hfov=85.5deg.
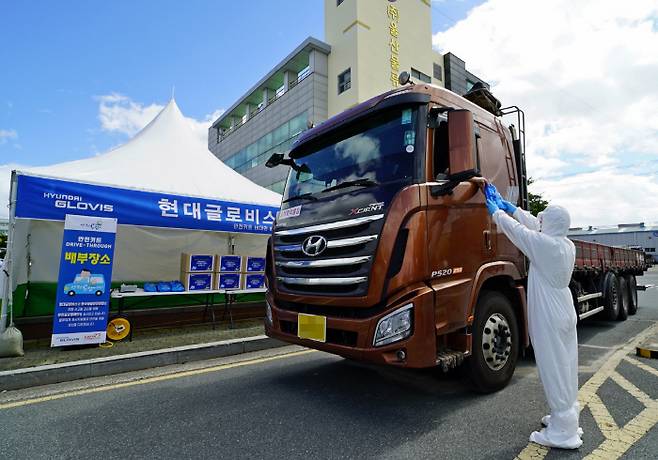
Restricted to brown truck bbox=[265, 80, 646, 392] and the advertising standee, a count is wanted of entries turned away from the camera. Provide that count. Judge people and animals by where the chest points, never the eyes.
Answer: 0

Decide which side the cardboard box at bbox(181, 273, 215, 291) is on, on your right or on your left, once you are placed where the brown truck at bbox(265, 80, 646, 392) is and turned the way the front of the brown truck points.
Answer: on your right

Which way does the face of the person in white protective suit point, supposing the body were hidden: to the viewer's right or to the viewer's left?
to the viewer's left

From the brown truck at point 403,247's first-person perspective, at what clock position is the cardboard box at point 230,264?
The cardboard box is roughly at 3 o'clock from the brown truck.

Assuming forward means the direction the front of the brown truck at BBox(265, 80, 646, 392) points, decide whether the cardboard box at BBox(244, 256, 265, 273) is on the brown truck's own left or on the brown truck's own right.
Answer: on the brown truck's own right

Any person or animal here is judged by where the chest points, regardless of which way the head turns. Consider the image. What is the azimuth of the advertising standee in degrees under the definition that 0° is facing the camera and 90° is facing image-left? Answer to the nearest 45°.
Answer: approximately 0°

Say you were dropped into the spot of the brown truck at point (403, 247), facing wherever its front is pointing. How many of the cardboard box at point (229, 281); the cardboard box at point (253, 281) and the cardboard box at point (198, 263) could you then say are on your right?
3

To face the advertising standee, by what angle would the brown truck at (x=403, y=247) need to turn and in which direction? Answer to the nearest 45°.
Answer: approximately 45° to its right

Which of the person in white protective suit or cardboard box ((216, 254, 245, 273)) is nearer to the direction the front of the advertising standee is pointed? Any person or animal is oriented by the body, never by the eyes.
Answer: the person in white protective suit

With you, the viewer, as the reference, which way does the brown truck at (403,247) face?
facing the viewer and to the left of the viewer
